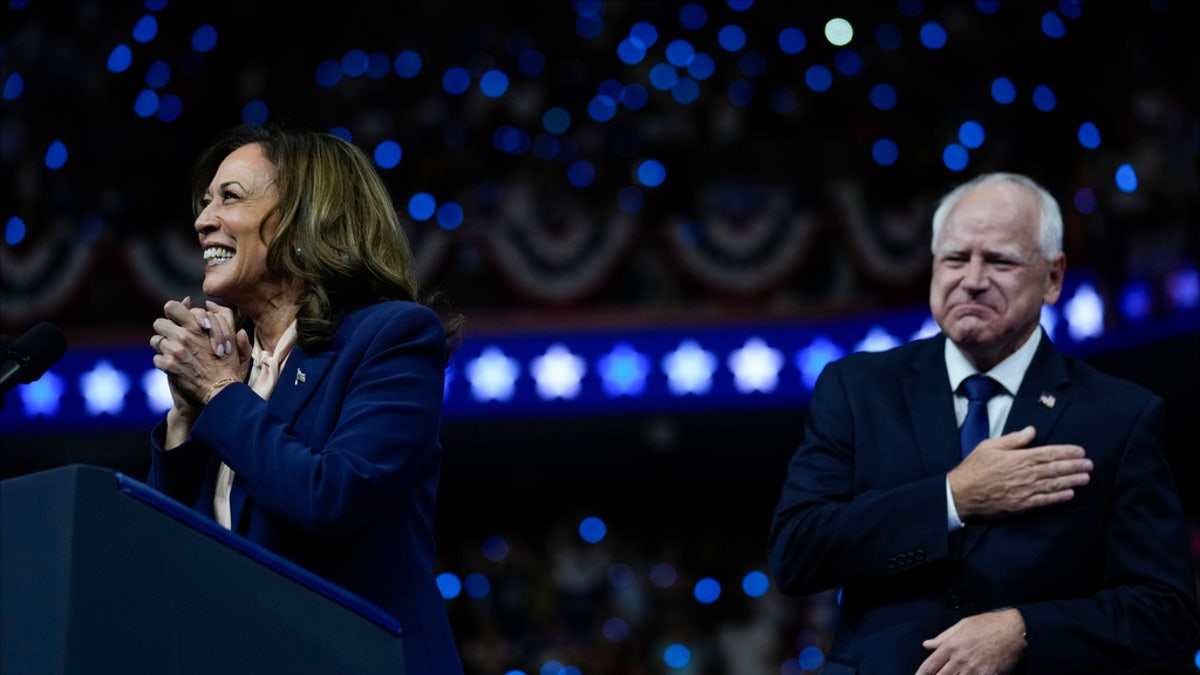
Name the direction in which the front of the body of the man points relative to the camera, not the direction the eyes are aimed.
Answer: toward the camera

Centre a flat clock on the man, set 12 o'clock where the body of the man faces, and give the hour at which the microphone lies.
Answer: The microphone is roughly at 2 o'clock from the man.

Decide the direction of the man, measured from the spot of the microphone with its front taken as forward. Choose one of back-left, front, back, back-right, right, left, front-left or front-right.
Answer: front

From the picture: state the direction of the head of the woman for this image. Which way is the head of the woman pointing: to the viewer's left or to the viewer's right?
to the viewer's left

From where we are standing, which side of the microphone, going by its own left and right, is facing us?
right

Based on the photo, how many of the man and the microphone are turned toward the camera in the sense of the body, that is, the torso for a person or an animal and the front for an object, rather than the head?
1

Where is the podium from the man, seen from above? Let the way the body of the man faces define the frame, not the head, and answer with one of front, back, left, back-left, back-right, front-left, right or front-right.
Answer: front-right

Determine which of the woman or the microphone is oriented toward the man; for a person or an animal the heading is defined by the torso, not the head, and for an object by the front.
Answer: the microphone
